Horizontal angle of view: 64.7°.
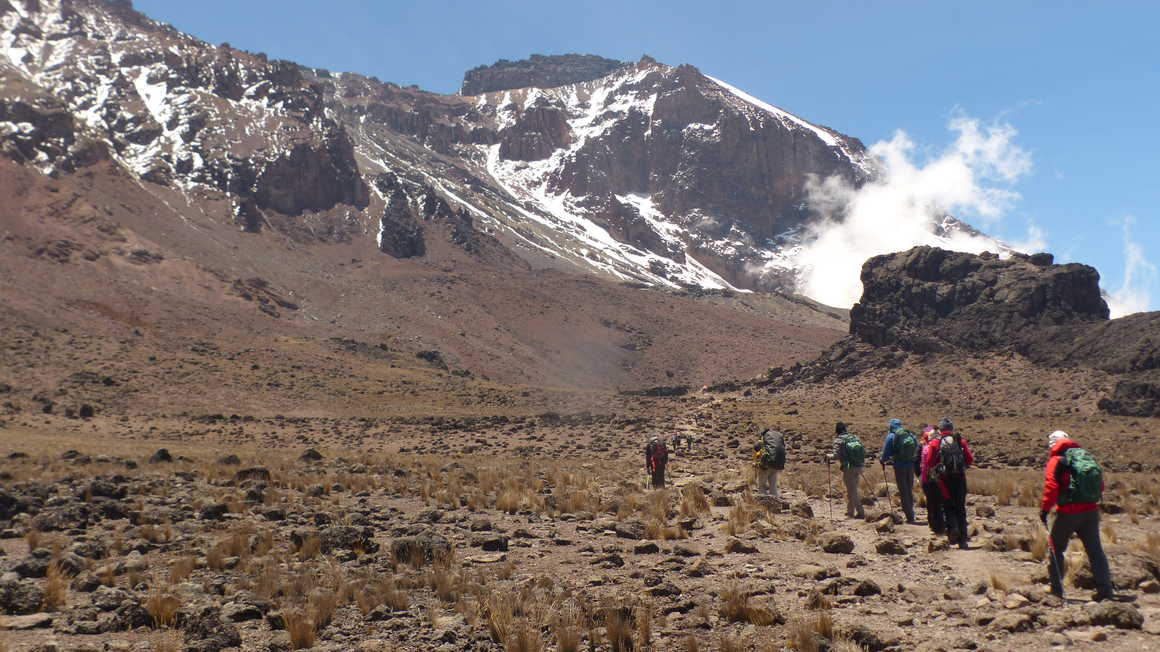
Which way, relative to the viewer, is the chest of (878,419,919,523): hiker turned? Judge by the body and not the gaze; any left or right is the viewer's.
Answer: facing away from the viewer and to the left of the viewer

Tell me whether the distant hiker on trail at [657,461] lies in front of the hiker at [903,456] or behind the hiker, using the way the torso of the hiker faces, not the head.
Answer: in front

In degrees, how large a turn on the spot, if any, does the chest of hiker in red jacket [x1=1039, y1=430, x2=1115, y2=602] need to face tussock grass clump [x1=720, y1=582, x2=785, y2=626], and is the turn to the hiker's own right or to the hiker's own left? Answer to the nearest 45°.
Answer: approximately 90° to the hiker's own left

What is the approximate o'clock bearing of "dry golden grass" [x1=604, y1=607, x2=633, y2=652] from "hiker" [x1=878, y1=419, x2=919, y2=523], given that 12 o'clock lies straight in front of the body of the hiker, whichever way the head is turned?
The dry golden grass is roughly at 8 o'clock from the hiker.

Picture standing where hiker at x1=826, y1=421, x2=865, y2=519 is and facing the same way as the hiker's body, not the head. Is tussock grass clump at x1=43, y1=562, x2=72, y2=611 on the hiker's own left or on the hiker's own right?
on the hiker's own left

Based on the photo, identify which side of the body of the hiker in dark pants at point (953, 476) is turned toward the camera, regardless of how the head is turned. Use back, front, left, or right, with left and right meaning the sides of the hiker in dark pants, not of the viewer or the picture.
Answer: back

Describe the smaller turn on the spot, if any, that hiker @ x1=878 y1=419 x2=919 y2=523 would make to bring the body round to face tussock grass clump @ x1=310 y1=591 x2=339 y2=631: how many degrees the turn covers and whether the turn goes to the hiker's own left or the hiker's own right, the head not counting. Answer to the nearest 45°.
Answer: approximately 90° to the hiker's own left

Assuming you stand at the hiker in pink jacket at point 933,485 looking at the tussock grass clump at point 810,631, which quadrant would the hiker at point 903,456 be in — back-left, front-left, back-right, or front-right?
back-right

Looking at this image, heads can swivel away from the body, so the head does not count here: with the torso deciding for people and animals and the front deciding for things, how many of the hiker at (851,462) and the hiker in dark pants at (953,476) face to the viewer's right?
0

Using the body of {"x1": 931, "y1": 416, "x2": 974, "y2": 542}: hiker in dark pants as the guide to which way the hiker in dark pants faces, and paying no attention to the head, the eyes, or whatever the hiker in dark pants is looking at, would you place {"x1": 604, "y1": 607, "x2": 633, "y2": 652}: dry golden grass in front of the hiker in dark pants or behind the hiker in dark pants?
behind

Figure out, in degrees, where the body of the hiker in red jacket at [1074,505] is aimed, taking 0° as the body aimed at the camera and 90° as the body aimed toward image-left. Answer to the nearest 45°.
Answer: approximately 135°

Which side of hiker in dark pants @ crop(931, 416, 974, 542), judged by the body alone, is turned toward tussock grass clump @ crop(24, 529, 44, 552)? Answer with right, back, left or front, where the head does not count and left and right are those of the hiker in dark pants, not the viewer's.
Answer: left

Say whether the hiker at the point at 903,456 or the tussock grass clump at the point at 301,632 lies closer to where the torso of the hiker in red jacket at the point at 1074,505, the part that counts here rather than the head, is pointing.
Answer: the hiker

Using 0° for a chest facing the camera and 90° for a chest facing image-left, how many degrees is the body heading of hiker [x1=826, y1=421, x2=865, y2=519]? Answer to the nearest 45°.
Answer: approximately 135°

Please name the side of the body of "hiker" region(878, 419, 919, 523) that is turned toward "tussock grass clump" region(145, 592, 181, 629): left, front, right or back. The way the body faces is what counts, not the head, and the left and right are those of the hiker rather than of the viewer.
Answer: left

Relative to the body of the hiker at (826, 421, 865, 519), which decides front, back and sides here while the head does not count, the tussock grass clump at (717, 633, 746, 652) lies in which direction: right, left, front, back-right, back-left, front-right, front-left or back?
back-left
